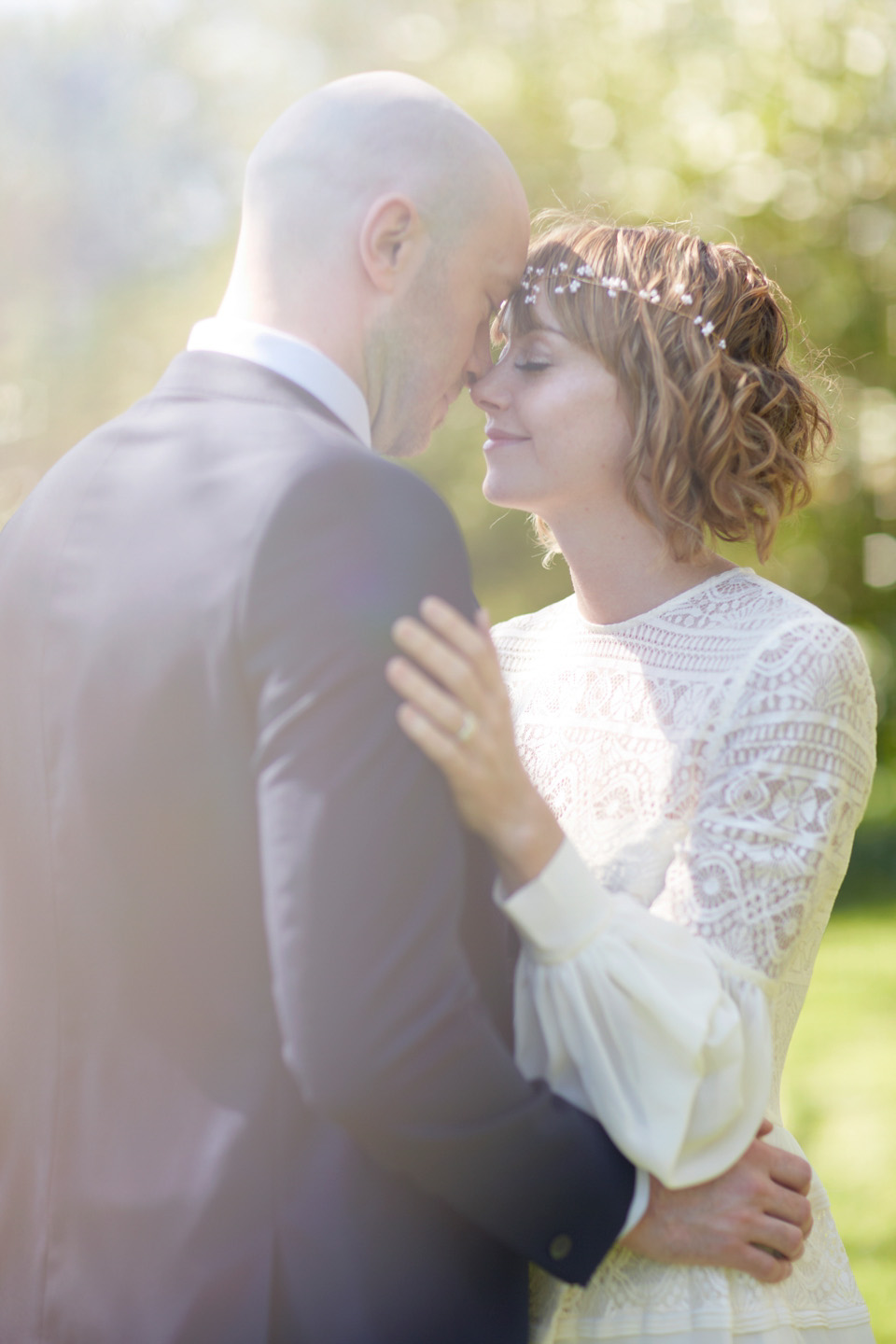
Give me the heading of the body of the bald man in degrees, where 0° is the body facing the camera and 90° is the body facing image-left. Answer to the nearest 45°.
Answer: approximately 225°

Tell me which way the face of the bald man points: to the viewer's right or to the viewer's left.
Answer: to the viewer's right

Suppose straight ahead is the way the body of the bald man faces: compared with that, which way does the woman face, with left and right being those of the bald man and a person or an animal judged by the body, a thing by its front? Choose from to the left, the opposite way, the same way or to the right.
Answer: the opposite way

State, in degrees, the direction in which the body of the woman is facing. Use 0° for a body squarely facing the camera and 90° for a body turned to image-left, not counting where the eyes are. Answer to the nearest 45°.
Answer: approximately 45°

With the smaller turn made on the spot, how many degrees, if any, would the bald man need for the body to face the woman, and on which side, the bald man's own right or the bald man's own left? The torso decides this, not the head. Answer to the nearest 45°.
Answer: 0° — they already face them

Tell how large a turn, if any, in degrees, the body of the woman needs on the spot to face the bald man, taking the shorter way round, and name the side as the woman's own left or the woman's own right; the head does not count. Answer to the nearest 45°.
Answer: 0° — they already face them
